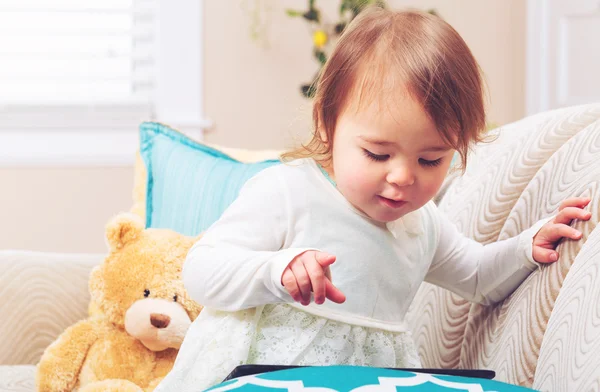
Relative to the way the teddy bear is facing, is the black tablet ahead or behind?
ahead

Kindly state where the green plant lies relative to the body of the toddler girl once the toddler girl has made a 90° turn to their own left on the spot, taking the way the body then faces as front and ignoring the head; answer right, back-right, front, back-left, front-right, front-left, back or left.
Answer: front-left

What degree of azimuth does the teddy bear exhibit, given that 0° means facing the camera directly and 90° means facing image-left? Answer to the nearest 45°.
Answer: approximately 315°

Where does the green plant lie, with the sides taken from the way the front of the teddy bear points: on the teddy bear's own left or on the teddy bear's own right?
on the teddy bear's own left
